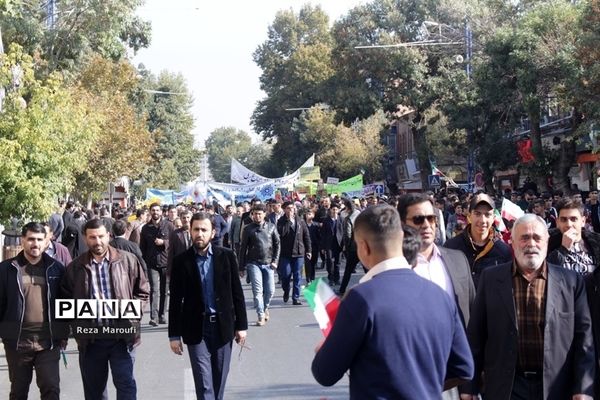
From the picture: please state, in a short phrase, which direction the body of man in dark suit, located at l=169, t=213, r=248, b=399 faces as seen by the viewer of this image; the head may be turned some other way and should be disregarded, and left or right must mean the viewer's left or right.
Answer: facing the viewer

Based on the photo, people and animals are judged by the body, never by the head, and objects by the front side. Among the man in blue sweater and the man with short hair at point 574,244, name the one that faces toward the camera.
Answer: the man with short hair

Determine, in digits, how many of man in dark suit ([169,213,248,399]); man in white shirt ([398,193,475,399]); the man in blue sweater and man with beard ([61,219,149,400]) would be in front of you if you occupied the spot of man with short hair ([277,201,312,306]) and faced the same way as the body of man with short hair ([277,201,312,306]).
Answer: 4

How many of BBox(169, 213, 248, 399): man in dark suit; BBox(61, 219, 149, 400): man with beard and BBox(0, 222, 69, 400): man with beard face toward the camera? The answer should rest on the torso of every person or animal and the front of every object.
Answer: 3

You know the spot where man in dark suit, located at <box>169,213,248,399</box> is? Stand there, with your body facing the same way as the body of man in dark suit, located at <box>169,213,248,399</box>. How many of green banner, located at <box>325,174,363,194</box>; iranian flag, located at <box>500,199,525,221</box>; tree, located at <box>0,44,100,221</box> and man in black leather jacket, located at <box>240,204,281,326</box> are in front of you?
0

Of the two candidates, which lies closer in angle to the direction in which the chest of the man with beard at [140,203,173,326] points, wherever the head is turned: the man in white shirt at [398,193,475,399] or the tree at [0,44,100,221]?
the man in white shirt

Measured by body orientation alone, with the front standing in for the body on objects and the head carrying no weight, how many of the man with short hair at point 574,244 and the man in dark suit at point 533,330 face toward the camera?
2

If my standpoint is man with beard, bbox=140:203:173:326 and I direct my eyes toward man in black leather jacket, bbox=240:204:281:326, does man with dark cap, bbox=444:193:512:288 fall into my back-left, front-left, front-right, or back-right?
front-right

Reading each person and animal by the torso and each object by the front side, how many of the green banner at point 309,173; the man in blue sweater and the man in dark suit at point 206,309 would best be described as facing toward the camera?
2

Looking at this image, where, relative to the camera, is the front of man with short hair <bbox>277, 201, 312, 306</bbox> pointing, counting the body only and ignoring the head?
toward the camera

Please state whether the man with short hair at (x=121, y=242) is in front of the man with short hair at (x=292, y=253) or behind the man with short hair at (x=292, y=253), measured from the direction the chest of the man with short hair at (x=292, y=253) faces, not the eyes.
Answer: in front

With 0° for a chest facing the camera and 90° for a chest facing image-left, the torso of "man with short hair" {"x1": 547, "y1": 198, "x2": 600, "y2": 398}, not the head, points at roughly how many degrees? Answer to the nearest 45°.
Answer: approximately 0°

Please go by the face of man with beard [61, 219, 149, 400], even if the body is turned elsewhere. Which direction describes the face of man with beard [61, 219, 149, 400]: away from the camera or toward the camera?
toward the camera

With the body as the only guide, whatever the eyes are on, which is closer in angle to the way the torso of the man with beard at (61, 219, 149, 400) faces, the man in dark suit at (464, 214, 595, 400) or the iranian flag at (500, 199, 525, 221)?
the man in dark suit

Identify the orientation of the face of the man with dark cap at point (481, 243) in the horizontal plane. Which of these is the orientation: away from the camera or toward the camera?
toward the camera
